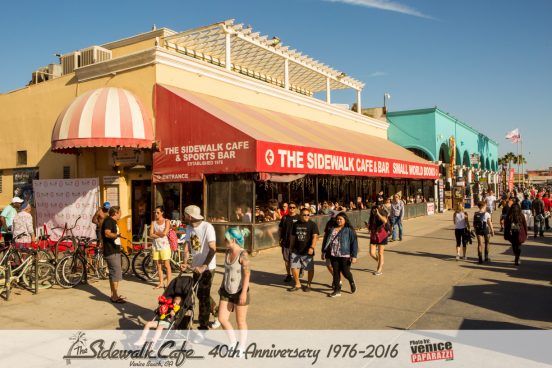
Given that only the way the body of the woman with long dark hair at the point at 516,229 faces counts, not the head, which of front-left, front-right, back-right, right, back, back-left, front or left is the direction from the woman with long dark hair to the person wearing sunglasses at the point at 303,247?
back-left

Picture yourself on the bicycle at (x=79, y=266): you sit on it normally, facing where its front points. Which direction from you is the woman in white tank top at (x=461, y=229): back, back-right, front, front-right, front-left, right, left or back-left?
back-left

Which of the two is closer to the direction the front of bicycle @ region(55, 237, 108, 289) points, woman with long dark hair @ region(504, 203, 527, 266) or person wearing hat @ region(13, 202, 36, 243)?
the person wearing hat

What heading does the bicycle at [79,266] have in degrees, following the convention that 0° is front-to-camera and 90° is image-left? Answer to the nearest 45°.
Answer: approximately 45°

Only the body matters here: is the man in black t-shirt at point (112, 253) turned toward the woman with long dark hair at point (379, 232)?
yes

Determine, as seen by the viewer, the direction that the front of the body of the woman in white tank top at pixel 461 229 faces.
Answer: away from the camera

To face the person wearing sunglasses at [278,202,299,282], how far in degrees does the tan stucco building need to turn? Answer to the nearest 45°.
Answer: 0° — it already faces them

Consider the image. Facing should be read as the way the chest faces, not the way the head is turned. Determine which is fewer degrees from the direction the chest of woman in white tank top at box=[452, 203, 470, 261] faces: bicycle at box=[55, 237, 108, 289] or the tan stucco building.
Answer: the tan stucco building

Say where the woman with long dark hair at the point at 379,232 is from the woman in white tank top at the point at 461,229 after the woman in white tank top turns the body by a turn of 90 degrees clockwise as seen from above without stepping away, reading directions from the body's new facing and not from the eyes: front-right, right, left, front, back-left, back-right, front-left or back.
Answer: back-right

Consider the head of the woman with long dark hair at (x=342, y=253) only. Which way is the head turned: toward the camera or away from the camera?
toward the camera

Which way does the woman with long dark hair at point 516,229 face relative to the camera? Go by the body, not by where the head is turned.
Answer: away from the camera

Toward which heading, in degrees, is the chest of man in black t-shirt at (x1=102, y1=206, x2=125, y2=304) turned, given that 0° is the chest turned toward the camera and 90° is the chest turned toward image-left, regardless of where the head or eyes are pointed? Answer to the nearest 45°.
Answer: approximately 270°
